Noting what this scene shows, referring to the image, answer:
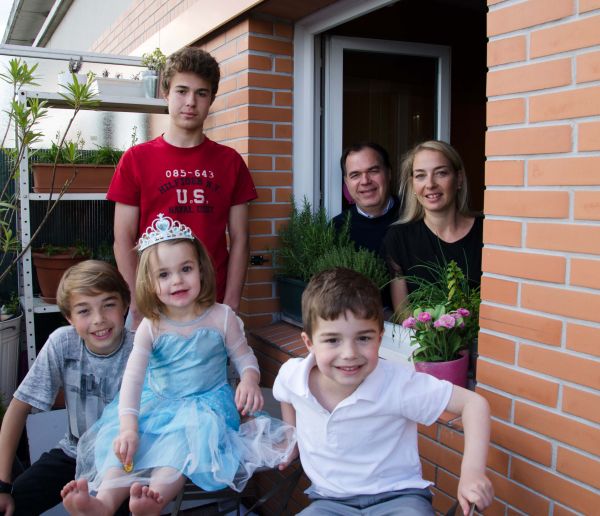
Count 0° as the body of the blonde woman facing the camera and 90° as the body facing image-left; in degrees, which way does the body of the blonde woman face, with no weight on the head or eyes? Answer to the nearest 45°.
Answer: approximately 0°

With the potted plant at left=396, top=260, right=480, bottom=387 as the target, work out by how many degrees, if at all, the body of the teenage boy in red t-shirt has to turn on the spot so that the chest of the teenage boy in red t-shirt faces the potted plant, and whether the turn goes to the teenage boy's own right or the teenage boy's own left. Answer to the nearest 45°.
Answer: approximately 45° to the teenage boy's own left

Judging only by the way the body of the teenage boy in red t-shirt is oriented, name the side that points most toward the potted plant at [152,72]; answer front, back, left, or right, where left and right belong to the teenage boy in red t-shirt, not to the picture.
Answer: back

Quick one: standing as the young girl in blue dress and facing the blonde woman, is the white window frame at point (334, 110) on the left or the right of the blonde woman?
left

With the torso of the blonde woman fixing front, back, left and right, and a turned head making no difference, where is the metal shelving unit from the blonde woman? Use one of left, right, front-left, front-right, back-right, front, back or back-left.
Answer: right

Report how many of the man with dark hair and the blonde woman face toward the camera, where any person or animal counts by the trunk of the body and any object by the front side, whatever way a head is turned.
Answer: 2

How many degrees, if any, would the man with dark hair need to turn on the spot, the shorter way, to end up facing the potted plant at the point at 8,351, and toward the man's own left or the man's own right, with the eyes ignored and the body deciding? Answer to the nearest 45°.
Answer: approximately 90° to the man's own right
